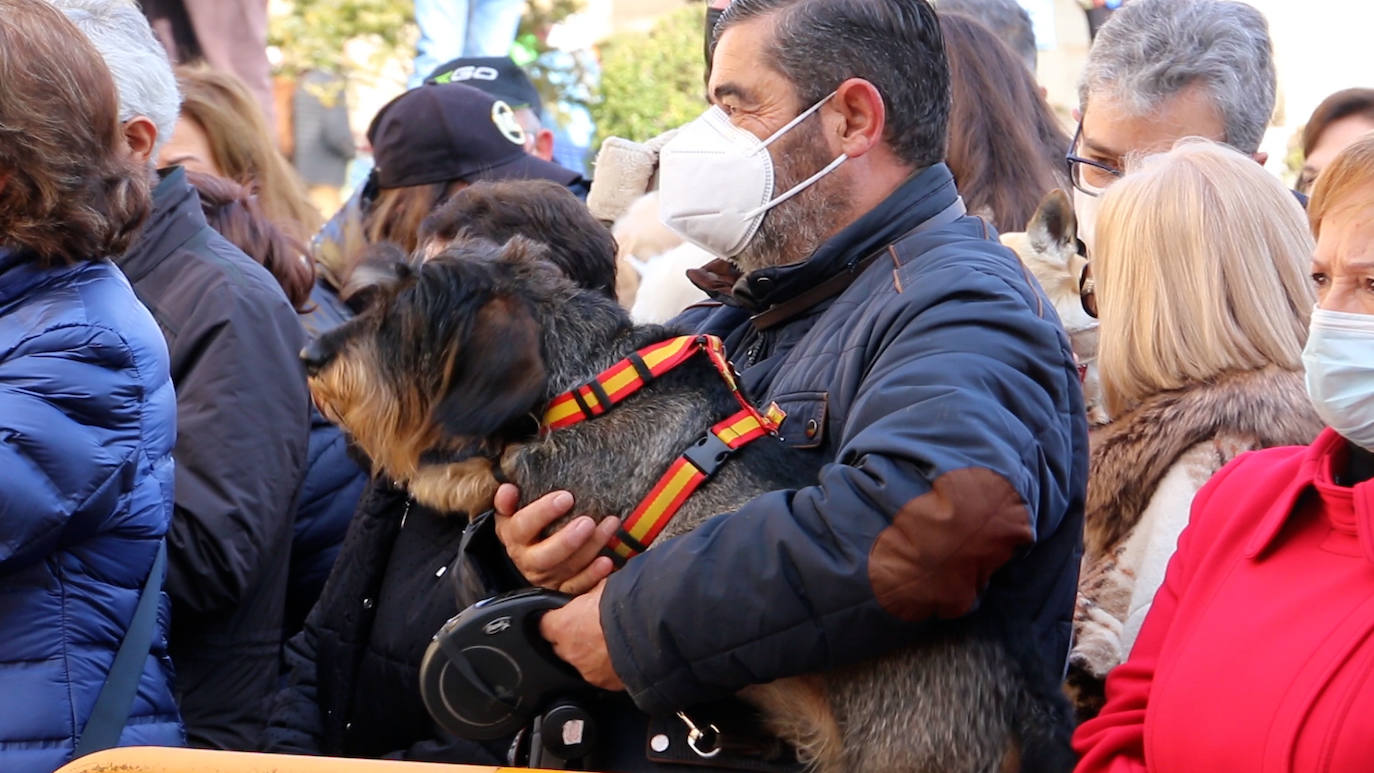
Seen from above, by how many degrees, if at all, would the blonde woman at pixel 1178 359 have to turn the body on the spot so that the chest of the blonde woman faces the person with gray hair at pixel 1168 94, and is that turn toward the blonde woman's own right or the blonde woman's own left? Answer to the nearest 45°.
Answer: approximately 45° to the blonde woman's own right

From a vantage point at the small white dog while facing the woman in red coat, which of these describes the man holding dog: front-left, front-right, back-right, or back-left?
front-right

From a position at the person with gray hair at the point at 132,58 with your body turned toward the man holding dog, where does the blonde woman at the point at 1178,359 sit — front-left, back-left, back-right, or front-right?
front-left

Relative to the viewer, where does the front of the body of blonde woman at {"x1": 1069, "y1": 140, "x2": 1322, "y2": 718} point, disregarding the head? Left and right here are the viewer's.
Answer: facing away from the viewer and to the left of the viewer

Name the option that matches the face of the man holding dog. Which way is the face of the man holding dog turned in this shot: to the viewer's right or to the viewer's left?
to the viewer's left

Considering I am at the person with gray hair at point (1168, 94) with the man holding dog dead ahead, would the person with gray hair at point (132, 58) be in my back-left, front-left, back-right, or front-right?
front-right

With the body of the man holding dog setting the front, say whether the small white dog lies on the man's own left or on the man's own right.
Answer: on the man's own right

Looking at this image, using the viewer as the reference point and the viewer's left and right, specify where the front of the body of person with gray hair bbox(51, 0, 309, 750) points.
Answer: facing to the left of the viewer

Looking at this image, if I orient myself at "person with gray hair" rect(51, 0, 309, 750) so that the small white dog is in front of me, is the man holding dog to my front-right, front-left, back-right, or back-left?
front-right

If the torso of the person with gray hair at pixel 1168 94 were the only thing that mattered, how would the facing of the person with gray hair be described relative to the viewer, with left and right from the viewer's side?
facing the viewer and to the left of the viewer

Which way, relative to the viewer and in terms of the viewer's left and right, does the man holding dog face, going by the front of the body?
facing to the left of the viewer
